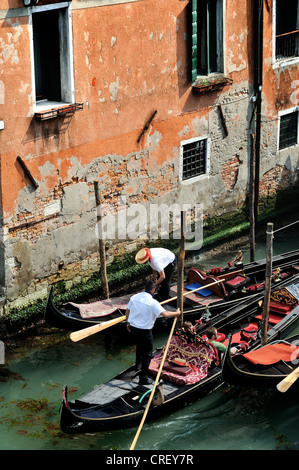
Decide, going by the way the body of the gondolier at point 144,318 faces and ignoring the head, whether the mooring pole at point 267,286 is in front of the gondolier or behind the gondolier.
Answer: in front

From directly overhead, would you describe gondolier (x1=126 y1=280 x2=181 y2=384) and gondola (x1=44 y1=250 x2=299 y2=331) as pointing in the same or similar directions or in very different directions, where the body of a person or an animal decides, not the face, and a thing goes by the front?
same or similar directions

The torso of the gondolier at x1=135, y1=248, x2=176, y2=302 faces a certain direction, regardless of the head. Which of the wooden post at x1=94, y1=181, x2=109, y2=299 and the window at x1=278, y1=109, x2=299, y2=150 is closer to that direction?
the wooden post

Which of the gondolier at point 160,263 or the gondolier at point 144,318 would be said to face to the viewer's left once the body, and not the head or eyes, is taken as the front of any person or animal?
the gondolier at point 160,263

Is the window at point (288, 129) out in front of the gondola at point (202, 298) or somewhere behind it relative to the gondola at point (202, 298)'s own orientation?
in front

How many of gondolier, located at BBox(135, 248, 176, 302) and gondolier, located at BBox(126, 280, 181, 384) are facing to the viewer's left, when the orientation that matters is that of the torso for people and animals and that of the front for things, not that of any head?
1

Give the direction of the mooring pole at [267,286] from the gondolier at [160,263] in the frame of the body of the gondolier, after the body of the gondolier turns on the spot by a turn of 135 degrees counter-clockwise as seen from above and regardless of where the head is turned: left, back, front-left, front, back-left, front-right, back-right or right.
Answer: front

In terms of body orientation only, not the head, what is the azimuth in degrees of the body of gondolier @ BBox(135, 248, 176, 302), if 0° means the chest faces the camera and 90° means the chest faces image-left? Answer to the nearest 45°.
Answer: approximately 90°

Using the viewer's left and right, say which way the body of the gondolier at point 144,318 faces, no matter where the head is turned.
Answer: facing away from the viewer and to the right of the viewer

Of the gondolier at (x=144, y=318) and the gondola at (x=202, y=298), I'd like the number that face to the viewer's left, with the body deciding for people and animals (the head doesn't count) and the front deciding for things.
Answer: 0

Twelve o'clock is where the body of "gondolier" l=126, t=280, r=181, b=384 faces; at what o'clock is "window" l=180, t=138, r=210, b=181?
The window is roughly at 11 o'clock from the gondolier.

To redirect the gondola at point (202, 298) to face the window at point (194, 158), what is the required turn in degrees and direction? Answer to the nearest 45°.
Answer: approximately 45° to its left

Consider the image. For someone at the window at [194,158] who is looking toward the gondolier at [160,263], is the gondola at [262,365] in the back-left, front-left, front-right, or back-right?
front-left
